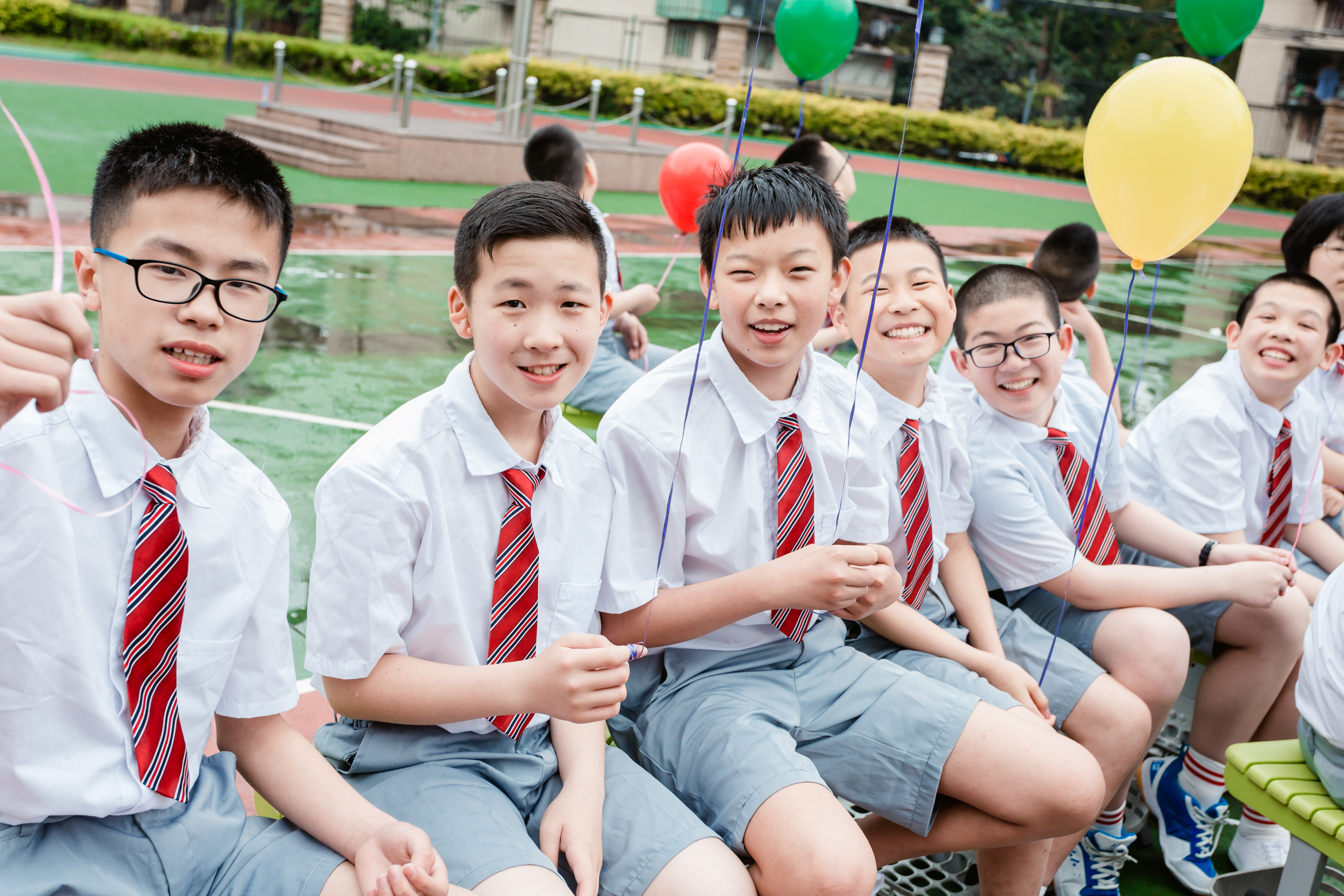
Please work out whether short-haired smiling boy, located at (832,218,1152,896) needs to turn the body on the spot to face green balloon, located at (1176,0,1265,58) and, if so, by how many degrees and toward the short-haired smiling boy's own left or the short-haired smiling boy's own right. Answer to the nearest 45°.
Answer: approximately 135° to the short-haired smiling boy's own left

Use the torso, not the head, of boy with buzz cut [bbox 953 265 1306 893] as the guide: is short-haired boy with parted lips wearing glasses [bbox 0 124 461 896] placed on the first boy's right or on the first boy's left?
on the first boy's right

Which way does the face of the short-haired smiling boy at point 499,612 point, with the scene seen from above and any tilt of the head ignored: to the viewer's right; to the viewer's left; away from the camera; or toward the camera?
toward the camera

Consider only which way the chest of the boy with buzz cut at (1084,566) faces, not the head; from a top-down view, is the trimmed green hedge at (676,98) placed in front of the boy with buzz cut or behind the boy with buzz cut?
behind

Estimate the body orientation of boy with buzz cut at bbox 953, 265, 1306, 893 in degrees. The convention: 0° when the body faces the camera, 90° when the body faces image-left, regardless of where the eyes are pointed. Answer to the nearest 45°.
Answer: approximately 315°

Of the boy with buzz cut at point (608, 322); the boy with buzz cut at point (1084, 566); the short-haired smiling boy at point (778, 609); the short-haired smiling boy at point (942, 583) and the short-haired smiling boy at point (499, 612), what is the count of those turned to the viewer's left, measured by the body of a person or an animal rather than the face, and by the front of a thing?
0

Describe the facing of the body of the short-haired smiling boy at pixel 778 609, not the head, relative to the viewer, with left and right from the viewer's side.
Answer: facing the viewer and to the right of the viewer

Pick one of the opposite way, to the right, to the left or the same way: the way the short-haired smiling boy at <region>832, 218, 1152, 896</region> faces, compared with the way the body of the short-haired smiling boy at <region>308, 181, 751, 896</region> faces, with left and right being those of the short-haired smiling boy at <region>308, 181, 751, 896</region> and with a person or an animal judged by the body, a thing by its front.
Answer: the same way

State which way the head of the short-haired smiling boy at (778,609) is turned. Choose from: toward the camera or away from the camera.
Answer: toward the camera

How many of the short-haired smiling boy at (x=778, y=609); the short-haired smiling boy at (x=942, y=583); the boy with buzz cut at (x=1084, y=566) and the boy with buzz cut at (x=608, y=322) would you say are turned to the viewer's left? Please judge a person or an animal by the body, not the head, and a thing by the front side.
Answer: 0

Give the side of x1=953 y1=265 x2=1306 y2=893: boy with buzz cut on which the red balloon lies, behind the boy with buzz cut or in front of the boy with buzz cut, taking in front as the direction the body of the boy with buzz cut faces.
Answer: behind
